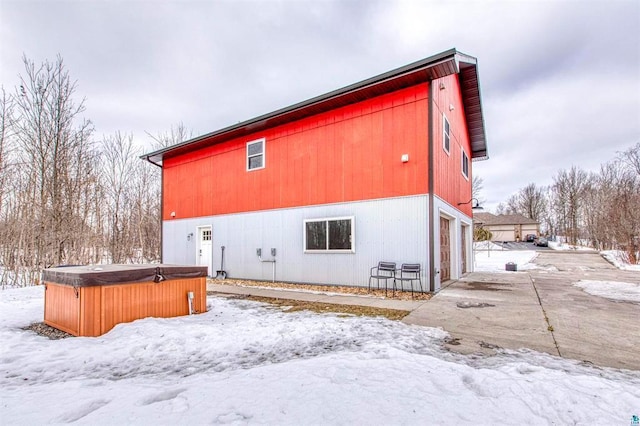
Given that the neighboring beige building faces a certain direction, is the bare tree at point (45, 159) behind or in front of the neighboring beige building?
in front

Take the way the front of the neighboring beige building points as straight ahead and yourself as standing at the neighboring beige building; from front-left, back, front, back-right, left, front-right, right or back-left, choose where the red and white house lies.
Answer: front

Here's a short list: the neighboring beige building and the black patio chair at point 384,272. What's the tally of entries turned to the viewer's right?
0

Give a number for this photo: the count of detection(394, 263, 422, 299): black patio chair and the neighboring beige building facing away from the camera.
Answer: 0

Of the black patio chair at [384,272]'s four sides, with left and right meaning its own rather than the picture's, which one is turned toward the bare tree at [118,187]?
right

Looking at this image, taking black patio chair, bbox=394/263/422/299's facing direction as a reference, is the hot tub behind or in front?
in front

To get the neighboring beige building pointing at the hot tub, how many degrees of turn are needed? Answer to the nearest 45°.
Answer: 0° — it already faces it

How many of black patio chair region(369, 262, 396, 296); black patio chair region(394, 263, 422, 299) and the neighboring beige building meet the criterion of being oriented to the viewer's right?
0

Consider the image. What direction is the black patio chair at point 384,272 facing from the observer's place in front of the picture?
facing the viewer and to the left of the viewer

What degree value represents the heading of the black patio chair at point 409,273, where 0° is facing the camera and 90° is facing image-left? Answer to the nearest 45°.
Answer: approximately 45°

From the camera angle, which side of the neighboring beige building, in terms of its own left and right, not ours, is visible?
front
